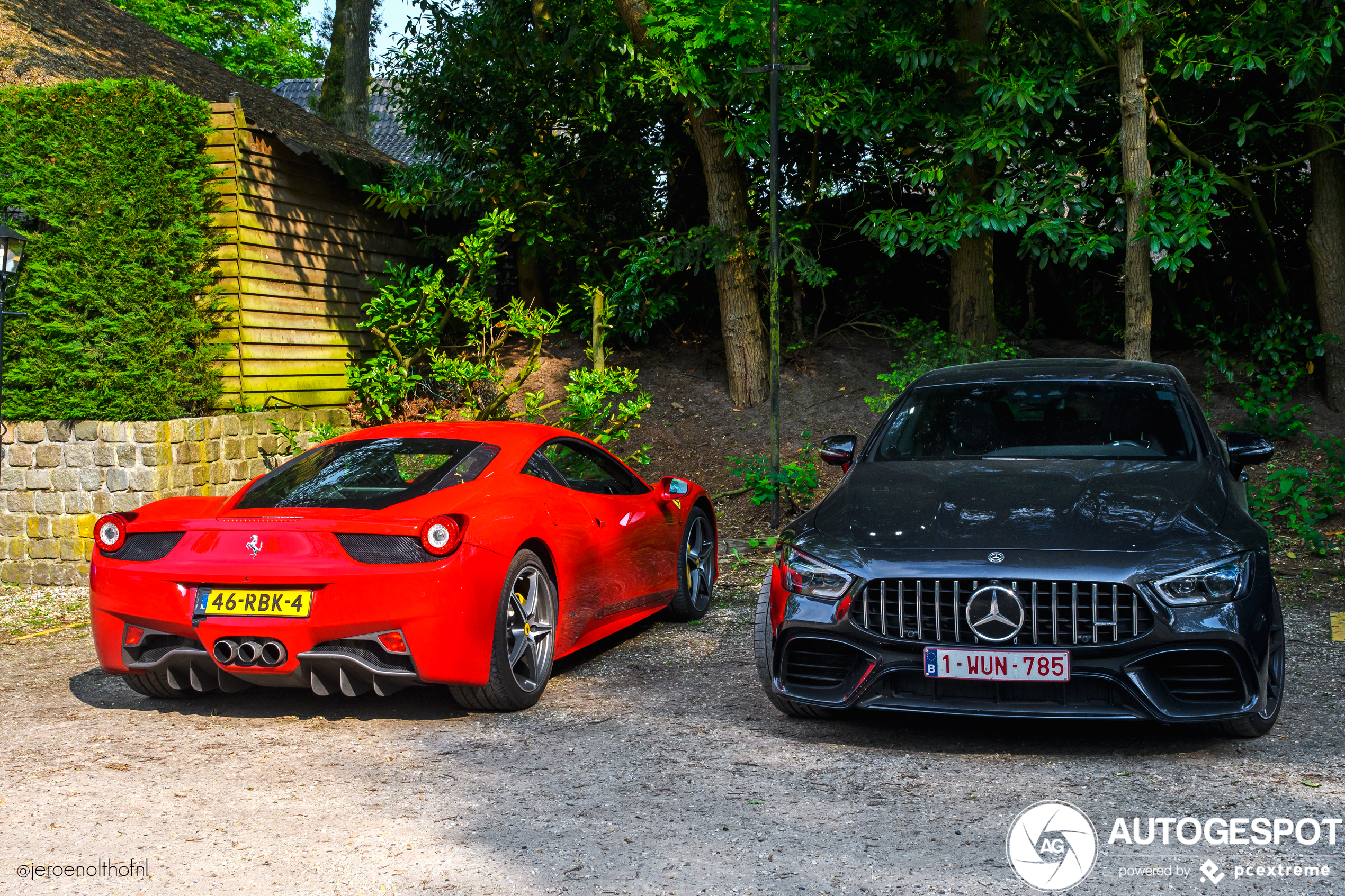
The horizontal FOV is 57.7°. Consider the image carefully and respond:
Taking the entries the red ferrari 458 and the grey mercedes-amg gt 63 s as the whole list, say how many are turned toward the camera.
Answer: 1

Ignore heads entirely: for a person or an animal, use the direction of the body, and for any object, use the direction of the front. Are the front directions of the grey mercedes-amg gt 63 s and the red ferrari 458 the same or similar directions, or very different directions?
very different directions

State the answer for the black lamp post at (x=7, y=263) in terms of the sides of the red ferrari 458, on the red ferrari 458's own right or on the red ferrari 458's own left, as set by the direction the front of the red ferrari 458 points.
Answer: on the red ferrari 458's own left

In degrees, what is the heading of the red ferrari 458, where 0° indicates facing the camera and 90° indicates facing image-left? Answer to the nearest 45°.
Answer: approximately 225°

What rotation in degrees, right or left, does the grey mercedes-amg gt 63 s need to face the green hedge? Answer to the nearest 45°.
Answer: approximately 135° to its right

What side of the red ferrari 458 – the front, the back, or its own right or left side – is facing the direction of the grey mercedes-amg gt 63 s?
right
